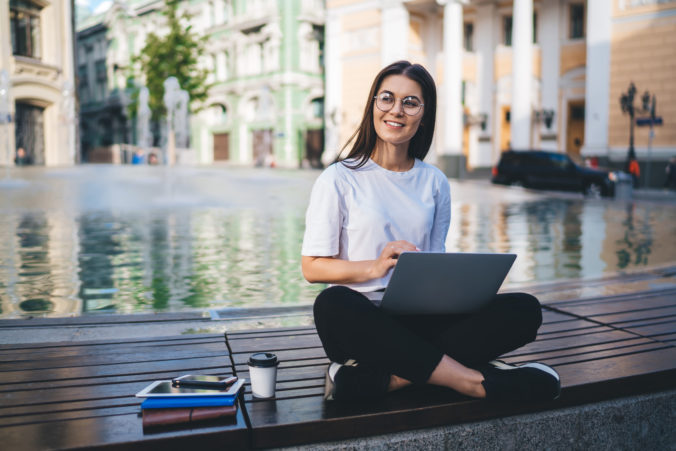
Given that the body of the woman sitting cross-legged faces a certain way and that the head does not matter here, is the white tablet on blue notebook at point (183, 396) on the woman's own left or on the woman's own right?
on the woman's own right

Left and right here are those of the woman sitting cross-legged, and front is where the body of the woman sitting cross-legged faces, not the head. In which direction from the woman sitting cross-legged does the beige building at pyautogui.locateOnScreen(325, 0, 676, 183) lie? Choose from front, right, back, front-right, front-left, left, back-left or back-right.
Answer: back-left

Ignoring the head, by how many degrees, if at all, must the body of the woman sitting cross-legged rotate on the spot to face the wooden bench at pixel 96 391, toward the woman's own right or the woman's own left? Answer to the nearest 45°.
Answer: approximately 135° to the woman's own right

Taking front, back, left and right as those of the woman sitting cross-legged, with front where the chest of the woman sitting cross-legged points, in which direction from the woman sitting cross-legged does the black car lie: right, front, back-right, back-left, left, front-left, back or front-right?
back-left

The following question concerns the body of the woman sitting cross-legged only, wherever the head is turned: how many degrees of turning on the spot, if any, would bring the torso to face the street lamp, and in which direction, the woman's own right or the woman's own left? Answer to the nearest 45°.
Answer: approximately 135° to the woman's own left

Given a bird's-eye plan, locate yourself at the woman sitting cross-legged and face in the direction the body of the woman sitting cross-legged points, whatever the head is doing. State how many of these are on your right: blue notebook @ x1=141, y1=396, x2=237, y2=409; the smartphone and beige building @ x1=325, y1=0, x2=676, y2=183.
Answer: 2

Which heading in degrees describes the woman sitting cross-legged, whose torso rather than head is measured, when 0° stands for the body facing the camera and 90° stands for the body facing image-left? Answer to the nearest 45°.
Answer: approximately 315°

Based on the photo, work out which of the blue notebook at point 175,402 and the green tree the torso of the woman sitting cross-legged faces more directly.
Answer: the blue notebook

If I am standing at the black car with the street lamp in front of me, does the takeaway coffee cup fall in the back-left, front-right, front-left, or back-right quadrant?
back-right

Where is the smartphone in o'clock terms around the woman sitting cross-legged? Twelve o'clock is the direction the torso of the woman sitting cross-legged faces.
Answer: The smartphone is roughly at 3 o'clock from the woman sitting cross-legged.
